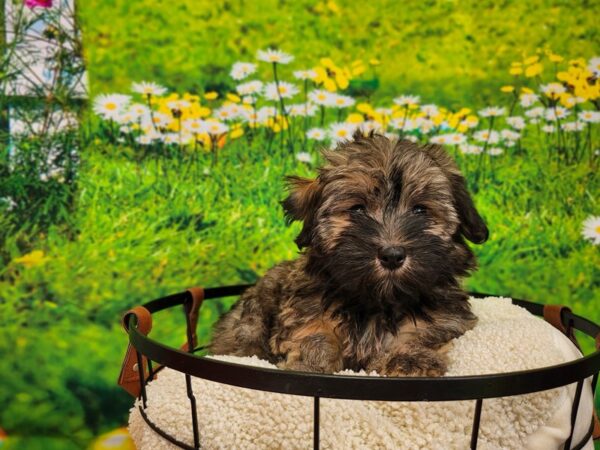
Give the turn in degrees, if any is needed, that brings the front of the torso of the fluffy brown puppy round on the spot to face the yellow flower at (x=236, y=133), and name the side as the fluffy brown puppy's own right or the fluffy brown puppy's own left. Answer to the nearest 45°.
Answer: approximately 180°

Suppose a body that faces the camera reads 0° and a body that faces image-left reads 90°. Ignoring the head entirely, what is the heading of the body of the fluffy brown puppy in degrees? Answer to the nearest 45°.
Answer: approximately 315°

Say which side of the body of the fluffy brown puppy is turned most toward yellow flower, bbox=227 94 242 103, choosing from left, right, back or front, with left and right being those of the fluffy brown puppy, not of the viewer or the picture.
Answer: back

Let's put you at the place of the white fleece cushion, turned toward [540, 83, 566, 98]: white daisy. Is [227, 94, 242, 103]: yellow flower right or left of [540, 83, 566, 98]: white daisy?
left

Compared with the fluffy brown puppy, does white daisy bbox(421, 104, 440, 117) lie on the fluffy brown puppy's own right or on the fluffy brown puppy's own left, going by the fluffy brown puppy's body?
on the fluffy brown puppy's own left
